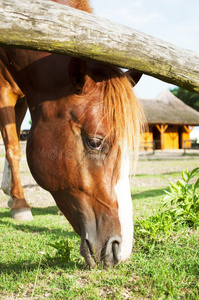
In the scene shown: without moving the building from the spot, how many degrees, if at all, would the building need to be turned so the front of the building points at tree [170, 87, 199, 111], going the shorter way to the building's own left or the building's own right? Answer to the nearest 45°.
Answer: approximately 180°

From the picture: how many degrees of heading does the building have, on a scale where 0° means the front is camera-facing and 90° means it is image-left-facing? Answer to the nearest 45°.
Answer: approximately 0°

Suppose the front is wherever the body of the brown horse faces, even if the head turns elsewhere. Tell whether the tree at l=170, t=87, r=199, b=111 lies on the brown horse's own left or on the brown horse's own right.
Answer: on the brown horse's own left

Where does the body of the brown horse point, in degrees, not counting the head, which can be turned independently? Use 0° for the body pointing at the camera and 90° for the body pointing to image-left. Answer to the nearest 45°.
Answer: approximately 315°

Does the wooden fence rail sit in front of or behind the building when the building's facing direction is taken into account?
in front
